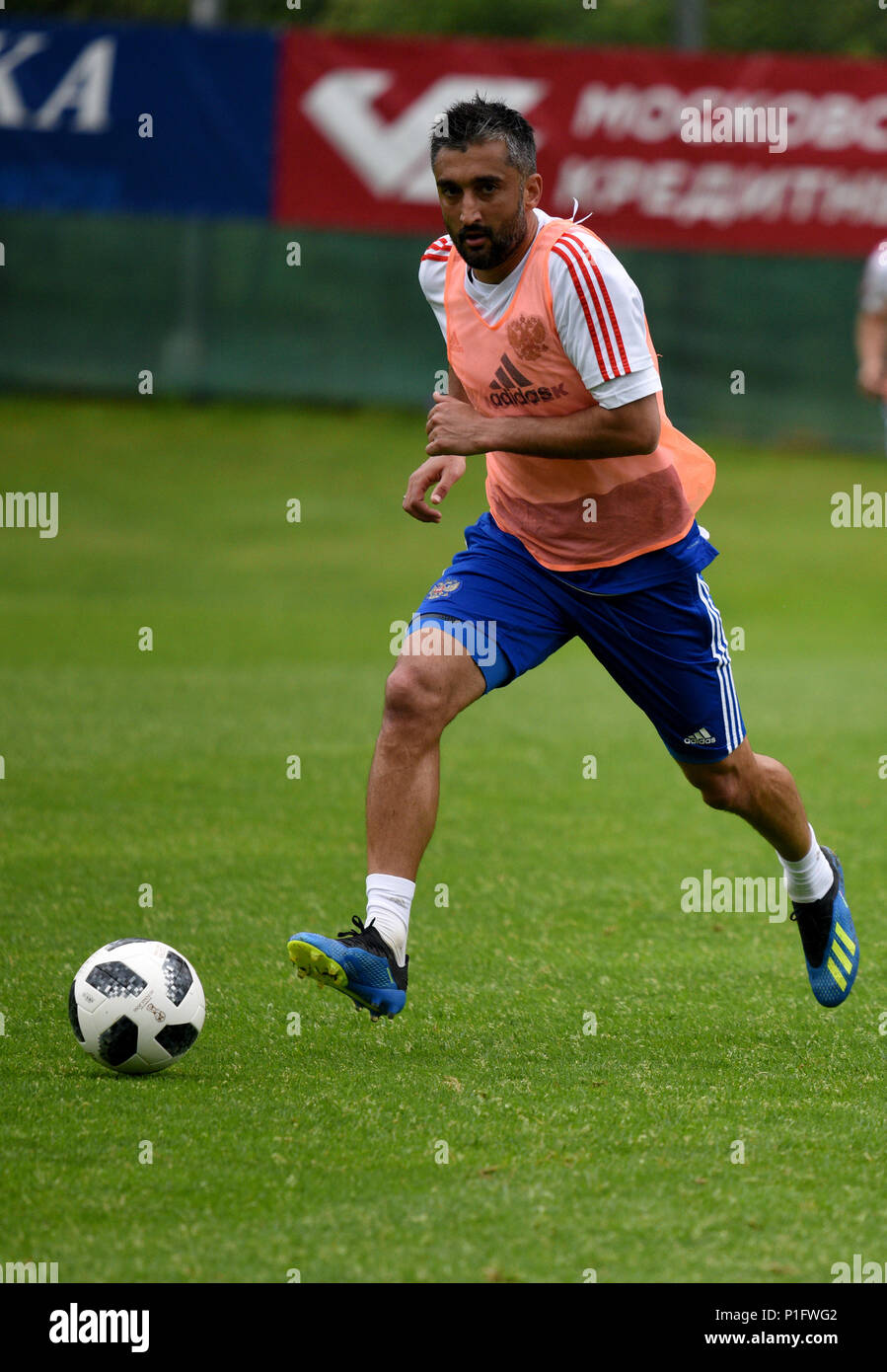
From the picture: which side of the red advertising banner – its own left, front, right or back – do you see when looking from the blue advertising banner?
right

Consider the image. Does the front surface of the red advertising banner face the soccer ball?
yes

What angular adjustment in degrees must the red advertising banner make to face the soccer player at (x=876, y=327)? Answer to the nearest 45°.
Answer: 0° — it already faces them

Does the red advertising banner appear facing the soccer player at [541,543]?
yes

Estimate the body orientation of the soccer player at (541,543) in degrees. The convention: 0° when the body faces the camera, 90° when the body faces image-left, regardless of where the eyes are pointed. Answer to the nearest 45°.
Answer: approximately 45°

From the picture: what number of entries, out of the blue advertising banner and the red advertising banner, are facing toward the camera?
2

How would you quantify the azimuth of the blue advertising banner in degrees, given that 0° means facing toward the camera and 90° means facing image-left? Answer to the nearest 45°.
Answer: approximately 0°

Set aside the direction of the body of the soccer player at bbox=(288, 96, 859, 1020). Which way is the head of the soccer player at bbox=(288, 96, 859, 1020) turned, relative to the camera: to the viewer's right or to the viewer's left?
to the viewer's left
